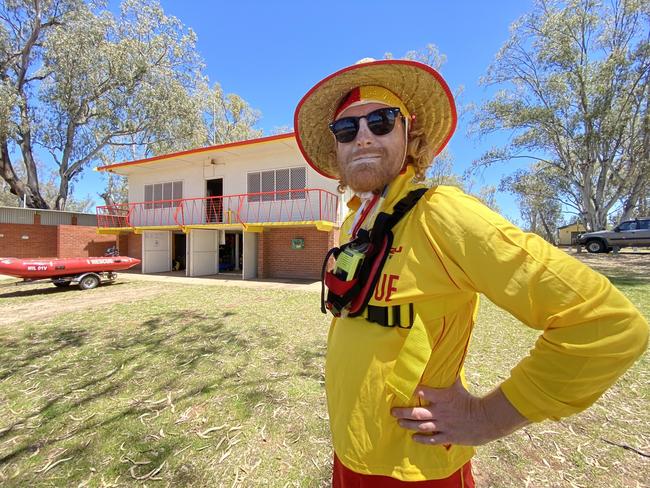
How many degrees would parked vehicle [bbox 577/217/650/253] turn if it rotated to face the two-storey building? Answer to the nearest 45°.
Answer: approximately 45° to its left

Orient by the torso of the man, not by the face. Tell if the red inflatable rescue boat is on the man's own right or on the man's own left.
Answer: on the man's own right

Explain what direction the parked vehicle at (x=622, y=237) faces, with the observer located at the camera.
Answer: facing to the left of the viewer

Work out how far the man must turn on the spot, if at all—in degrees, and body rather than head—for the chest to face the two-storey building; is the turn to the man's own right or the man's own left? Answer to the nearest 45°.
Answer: approximately 90° to the man's own right

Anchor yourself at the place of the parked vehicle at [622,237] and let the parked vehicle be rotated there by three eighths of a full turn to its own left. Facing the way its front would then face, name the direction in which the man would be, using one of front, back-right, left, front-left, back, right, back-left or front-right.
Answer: front-right

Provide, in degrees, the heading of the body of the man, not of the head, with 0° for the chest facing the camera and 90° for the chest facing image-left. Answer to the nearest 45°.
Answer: approximately 45°

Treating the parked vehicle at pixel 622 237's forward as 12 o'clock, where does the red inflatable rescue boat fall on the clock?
The red inflatable rescue boat is roughly at 10 o'clock from the parked vehicle.
